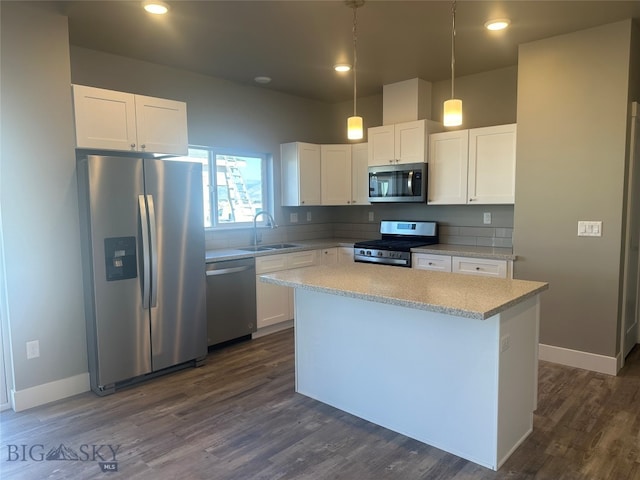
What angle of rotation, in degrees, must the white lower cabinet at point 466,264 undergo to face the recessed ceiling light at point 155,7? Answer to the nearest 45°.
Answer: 0° — it already faces it

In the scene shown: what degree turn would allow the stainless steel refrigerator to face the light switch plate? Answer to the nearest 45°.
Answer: approximately 45° to its left

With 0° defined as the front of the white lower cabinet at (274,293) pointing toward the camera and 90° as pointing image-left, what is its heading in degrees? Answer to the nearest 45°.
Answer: approximately 315°

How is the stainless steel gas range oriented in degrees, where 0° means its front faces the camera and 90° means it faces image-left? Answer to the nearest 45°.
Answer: approximately 45°

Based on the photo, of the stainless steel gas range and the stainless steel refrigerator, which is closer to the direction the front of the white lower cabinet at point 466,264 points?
the stainless steel refrigerator

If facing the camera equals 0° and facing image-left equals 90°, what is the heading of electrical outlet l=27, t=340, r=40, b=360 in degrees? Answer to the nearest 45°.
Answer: approximately 315°
